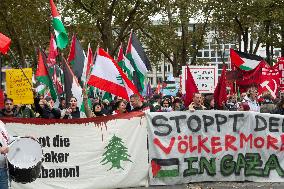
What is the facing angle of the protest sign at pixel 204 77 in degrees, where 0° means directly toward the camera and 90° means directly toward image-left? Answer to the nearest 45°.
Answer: approximately 0°

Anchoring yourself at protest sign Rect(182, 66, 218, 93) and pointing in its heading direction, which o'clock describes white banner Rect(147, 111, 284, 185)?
The white banner is roughly at 12 o'clock from the protest sign.

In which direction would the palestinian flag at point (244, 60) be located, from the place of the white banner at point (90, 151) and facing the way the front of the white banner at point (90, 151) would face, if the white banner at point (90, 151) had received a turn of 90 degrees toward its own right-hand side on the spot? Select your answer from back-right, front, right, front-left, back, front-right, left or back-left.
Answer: back-right

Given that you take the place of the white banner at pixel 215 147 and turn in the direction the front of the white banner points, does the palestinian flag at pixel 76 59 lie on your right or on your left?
on your right

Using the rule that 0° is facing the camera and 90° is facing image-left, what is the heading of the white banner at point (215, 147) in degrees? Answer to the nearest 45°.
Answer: approximately 0°

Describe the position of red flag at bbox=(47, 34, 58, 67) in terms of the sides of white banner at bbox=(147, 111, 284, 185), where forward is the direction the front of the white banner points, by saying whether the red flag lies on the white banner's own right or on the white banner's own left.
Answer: on the white banner's own right

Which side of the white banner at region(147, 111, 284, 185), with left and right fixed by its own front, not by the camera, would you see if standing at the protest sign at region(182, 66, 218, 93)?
back

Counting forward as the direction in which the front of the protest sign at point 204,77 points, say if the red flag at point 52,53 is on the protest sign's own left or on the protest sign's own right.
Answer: on the protest sign's own right
